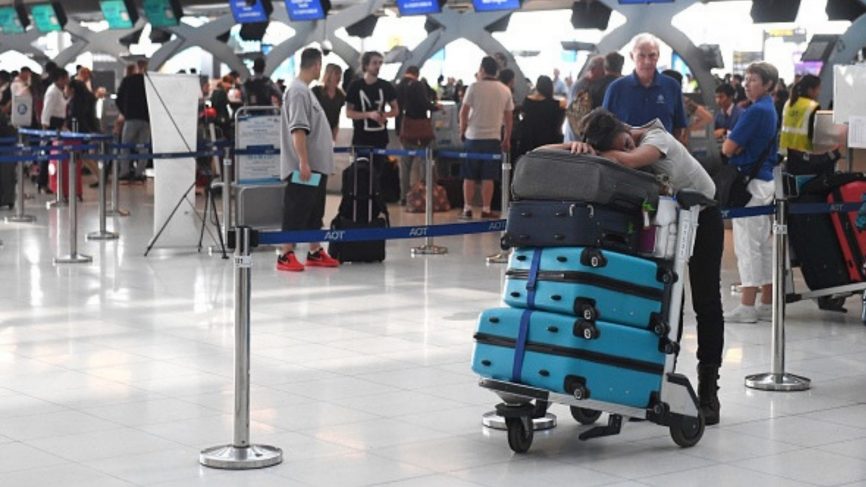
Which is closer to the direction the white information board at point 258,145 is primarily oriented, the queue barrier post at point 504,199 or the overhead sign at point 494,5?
the queue barrier post

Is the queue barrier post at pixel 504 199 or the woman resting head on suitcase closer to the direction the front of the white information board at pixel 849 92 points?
the woman resting head on suitcase

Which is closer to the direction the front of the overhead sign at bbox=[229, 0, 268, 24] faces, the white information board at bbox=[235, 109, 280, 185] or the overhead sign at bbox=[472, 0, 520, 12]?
the white information board

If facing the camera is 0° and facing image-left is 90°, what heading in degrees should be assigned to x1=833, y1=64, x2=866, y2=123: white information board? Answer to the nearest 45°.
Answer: approximately 0°

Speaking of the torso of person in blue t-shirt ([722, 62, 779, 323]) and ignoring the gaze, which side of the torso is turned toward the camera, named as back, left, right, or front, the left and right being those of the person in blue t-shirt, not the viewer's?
left

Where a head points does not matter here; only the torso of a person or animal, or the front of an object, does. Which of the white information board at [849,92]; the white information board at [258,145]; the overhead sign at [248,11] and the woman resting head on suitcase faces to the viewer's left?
the woman resting head on suitcase

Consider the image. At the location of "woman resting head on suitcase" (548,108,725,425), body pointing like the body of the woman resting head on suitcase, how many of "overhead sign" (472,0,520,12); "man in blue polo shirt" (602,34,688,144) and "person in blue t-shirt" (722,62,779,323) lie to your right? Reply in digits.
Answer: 3

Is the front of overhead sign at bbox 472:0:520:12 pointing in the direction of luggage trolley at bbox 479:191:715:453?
yes

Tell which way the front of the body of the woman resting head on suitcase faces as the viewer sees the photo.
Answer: to the viewer's left
